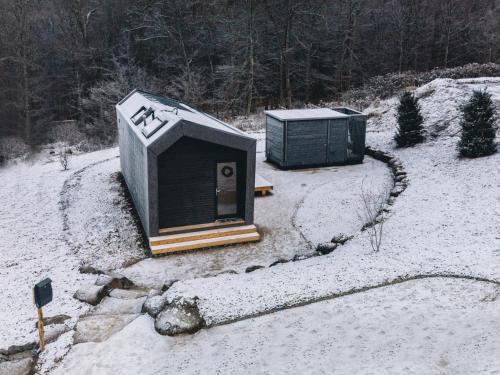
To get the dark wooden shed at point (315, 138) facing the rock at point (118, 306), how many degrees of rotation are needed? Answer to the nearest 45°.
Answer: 0° — it already faces it

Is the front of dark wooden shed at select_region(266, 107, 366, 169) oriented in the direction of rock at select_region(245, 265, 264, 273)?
yes

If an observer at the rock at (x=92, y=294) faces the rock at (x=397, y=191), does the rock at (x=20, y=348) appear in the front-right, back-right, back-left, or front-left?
back-right

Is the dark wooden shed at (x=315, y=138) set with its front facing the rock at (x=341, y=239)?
yes

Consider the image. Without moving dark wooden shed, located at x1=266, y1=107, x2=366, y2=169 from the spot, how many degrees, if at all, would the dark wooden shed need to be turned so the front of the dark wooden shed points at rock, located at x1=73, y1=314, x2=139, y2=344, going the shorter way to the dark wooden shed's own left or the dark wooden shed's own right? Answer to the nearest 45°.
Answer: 0° — it already faces it
